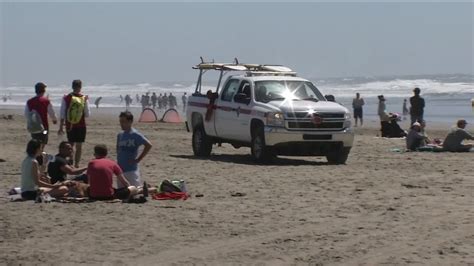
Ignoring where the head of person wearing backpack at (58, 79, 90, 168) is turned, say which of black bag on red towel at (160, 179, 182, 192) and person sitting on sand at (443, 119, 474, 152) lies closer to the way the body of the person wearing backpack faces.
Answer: the person sitting on sand

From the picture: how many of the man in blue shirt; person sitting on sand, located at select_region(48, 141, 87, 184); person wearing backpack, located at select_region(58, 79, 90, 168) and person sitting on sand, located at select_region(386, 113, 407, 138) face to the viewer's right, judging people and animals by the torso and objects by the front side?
2

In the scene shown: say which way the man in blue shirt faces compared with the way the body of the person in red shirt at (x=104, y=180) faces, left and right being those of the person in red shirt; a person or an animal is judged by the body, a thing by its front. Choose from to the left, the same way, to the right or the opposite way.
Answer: the opposite way

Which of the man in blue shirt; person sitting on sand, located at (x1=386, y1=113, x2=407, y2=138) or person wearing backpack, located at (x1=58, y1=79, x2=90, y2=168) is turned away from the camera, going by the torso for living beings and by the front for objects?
the person wearing backpack

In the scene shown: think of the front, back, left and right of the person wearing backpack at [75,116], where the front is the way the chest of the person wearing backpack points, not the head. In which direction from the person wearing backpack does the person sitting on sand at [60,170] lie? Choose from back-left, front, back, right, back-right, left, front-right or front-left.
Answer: back

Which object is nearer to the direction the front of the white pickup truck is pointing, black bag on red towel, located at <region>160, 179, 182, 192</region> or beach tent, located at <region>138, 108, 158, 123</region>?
the black bag on red towel

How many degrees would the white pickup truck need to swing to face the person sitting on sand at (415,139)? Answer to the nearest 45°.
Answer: approximately 90° to its left

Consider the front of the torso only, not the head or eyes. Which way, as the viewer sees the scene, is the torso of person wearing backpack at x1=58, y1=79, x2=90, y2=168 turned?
away from the camera

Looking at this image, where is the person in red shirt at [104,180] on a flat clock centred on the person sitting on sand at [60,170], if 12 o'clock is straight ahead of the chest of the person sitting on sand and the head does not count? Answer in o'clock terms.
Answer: The person in red shirt is roughly at 2 o'clock from the person sitting on sand.

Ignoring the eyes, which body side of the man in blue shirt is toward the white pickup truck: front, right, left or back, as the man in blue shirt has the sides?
back
